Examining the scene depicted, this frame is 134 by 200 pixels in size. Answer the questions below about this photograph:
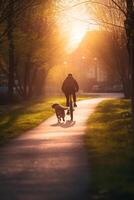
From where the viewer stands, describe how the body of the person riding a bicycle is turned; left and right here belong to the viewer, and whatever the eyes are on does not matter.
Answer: facing away from the viewer

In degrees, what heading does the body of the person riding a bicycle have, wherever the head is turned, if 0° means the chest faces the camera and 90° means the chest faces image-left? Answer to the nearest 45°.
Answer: approximately 180°
